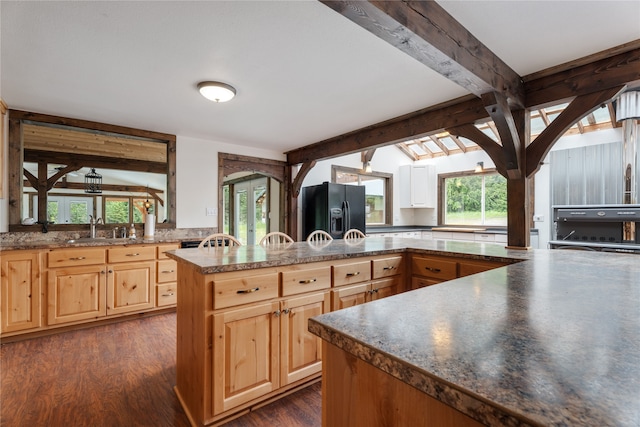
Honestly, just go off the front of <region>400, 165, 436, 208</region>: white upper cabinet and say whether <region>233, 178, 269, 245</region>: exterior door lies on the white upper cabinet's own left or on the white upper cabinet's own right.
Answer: on the white upper cabinet's own right

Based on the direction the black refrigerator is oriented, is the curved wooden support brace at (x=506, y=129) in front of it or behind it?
in front

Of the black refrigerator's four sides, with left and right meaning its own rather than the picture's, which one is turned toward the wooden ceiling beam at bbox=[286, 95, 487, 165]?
front

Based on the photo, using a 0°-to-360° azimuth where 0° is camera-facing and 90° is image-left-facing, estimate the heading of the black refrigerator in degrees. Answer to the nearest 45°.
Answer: approximately 315°

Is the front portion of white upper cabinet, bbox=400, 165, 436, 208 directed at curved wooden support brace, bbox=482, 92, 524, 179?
yes

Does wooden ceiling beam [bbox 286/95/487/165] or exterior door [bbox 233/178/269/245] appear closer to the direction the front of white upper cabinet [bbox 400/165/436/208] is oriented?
the wooden ceiling beam

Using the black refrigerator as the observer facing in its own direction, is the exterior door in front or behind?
behind

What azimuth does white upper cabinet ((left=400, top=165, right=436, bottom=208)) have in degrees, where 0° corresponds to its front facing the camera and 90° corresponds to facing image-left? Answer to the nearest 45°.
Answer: approximately 0°

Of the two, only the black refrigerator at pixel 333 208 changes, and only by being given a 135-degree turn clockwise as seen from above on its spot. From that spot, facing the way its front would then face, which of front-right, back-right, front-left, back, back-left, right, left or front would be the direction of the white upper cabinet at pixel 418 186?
back-right

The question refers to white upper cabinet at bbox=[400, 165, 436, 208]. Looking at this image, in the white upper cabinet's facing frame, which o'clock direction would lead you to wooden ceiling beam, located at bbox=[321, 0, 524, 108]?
The wooden ceiling beam is roughly at 12 o'clock from the white upper cabinet.

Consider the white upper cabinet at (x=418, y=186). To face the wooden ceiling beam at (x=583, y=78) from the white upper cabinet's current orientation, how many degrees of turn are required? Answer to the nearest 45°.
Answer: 0° — it already faces it

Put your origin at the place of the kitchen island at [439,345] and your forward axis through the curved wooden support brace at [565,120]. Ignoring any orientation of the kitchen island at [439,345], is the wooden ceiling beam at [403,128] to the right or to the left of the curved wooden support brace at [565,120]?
left

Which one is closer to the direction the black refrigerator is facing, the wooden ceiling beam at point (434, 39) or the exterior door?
the wooden ceiling beam

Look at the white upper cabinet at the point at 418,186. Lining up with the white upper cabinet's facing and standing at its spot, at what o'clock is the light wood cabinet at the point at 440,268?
The light wood cabinet is roughly at 12 o'clock from the white upper cabinet.

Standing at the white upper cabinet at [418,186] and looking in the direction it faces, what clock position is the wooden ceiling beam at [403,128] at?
The wooden ceiling beam is roughly at 12 o'clock from the white upper cabinet.
